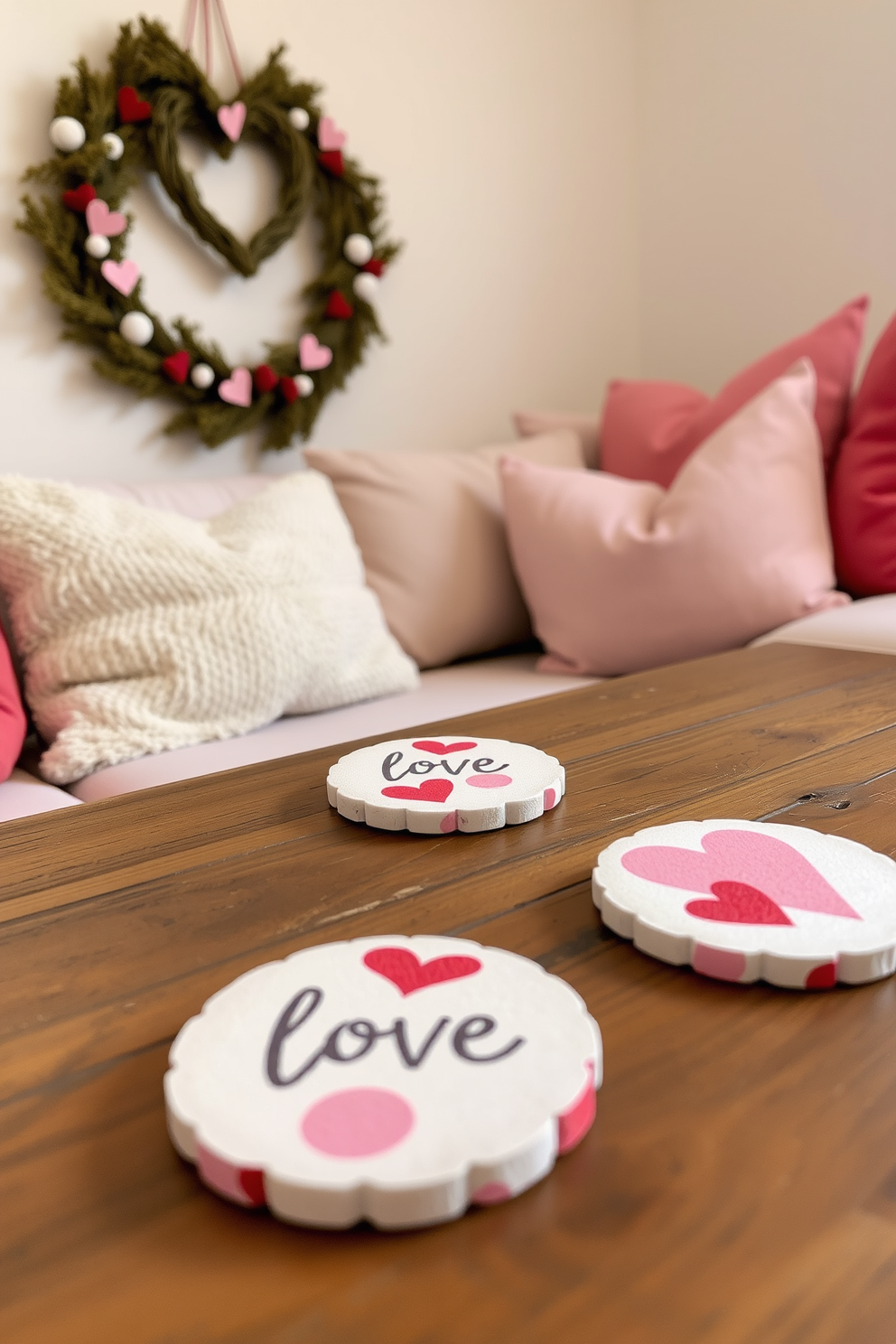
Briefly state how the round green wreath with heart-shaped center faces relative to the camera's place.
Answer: facing the viewer and to the right of the viewer

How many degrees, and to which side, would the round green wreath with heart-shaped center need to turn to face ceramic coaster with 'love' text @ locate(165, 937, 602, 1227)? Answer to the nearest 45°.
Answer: approximately 45° to its right

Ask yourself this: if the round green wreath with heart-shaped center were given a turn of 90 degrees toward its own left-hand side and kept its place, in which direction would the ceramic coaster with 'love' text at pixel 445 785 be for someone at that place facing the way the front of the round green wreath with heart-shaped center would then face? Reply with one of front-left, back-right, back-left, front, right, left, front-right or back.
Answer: back-right

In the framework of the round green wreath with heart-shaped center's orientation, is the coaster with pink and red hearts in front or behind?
in front

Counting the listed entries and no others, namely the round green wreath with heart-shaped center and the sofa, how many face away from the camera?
0

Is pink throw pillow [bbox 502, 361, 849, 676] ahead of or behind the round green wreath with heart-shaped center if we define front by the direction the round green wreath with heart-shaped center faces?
ahead

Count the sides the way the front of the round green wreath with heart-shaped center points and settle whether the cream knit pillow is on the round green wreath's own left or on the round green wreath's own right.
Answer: on the round green wreath's own right

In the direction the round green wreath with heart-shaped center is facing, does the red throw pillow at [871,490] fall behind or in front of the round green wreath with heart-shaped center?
in front
